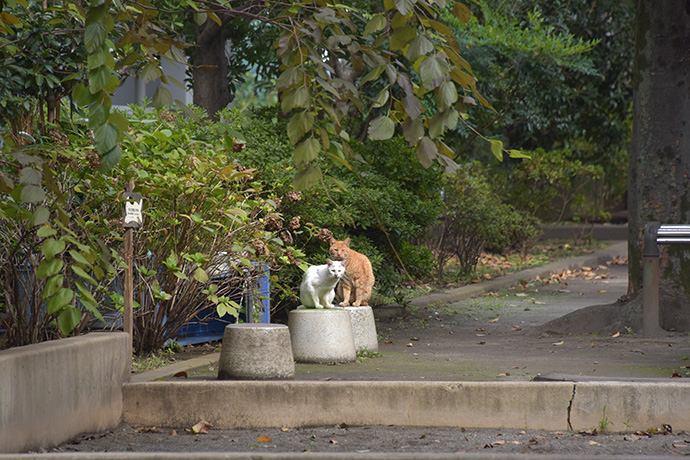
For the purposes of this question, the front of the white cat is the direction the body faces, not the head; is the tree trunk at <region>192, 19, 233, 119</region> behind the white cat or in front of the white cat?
behind

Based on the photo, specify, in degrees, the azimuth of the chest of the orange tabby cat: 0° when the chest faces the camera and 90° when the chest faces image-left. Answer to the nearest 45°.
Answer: approximately 45°

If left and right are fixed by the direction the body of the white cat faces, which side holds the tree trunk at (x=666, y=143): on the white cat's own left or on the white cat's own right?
on the white cat's own left

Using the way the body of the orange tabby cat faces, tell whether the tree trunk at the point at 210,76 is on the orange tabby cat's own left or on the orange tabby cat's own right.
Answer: on the orange tabby cat's own right

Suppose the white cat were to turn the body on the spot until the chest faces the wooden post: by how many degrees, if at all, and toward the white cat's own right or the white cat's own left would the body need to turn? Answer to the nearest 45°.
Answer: approximately 90° to the white cat's own right

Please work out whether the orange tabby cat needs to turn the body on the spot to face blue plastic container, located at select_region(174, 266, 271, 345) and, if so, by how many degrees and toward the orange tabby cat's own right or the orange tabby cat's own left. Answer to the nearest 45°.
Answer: approximately 45° to the orange tabby cat's own right

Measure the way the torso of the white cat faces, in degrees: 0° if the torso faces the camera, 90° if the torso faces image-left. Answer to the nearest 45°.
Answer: approximately 315°

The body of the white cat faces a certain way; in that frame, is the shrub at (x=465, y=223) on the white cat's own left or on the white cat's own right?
on the white cat's own left
